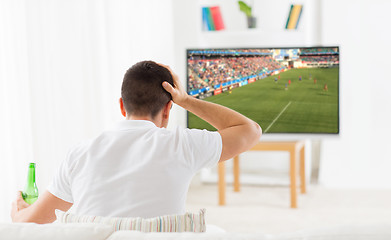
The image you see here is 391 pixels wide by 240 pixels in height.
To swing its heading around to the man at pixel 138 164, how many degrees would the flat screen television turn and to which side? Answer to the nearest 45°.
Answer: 0° — it already faces them

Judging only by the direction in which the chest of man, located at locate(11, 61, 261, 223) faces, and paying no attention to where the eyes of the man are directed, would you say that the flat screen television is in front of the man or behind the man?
in front

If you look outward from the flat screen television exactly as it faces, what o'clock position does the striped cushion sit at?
The striped cushion is roughly at 12 o'clock from the flat screen television.

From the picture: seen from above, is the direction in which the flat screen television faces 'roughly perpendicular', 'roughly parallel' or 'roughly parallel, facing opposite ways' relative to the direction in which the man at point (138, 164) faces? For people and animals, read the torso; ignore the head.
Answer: roughly parallel, facing opposite ways

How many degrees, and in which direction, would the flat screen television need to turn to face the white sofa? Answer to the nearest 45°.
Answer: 0° — it already faces it

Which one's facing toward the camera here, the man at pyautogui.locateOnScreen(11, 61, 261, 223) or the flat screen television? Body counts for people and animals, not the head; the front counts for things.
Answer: the flat screen television

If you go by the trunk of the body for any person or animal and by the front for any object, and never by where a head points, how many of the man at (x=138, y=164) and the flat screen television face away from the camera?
1

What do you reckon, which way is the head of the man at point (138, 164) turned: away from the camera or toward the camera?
away from the camera

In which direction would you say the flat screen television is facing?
toward the camera

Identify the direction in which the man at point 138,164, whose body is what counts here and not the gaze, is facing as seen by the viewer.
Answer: away from the camera
